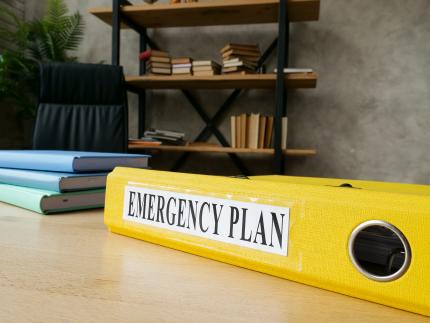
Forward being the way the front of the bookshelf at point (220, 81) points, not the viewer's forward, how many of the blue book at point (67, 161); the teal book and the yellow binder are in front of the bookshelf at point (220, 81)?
3

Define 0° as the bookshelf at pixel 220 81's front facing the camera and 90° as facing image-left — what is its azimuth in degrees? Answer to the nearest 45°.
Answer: approximately 0°

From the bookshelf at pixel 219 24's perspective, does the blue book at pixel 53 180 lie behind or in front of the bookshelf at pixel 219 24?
in front

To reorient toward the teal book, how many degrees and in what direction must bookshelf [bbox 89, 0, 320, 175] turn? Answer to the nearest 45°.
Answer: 0° — it already faces it

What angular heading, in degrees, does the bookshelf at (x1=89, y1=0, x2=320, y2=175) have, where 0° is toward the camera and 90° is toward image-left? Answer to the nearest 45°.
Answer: approximately 0°
